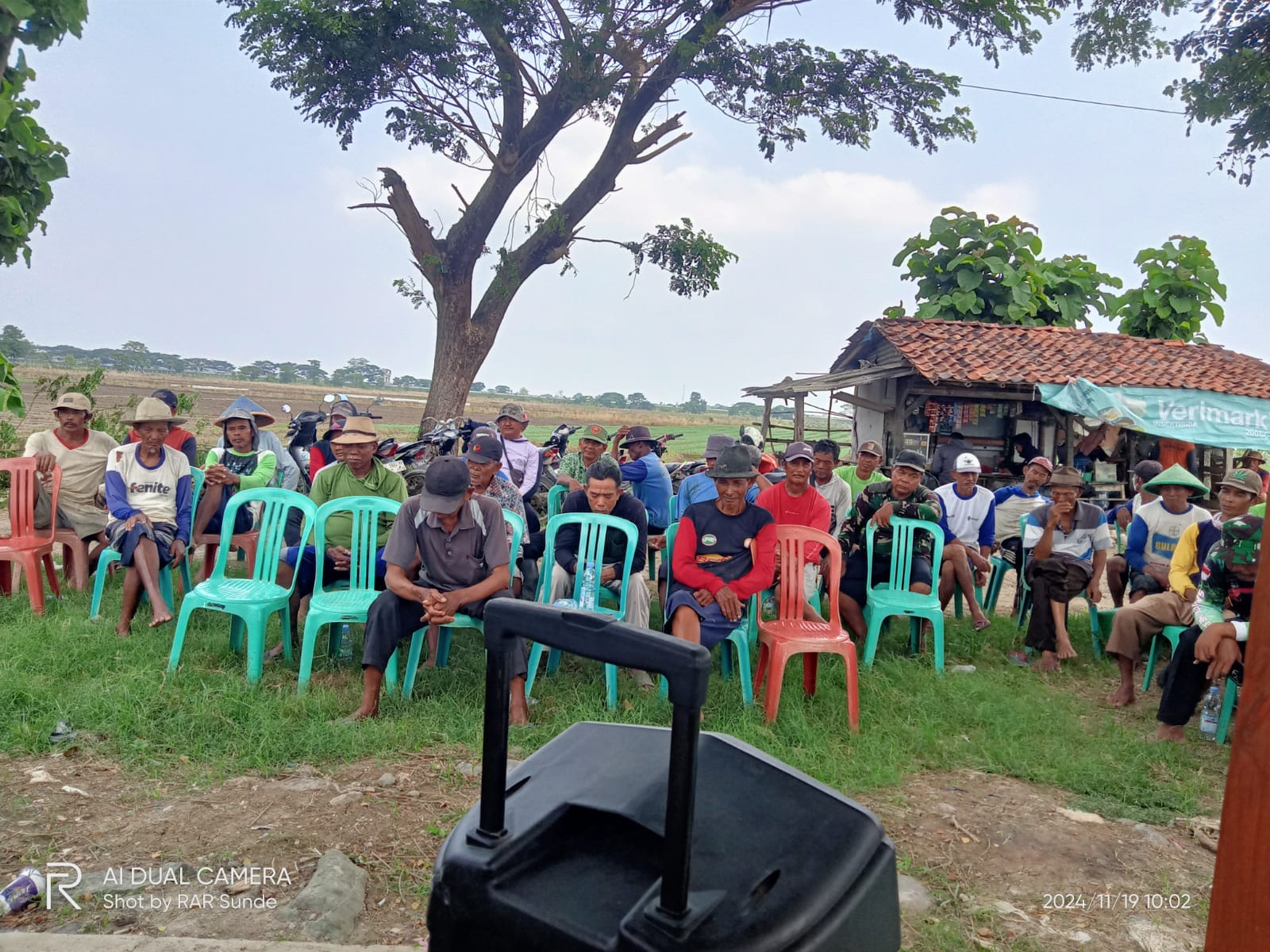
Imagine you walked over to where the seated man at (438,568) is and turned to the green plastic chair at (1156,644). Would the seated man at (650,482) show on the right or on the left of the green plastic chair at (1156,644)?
left

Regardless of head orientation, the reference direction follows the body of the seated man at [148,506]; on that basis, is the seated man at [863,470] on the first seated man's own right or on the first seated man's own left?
on the first seated man's own left

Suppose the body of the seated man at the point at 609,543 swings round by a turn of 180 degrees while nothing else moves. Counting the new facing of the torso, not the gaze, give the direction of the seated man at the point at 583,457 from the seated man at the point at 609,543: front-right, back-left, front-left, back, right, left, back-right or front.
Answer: front

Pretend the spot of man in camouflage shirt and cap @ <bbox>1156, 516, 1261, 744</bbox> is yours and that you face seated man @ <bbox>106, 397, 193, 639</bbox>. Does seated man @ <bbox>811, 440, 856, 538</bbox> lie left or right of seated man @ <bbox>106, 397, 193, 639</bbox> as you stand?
right
